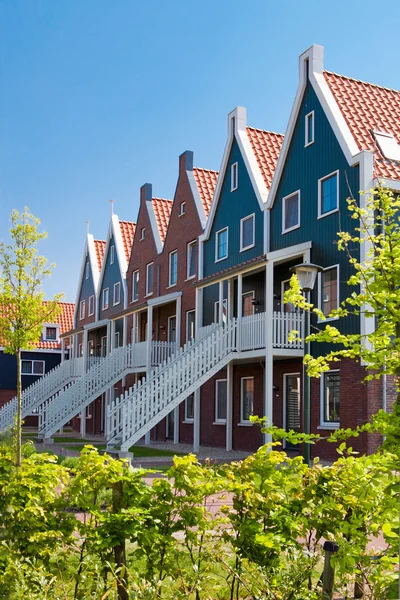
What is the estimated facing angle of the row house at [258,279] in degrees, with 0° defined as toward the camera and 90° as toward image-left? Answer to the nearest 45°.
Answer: approximately 45°
